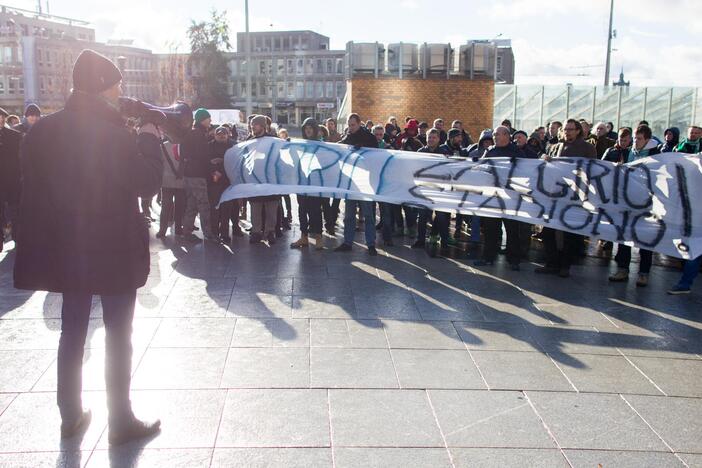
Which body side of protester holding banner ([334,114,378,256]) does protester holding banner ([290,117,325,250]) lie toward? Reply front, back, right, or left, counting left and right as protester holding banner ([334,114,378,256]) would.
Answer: right

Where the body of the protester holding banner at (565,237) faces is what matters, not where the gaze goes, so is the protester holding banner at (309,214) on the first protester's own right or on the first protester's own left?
on the first protester's own right

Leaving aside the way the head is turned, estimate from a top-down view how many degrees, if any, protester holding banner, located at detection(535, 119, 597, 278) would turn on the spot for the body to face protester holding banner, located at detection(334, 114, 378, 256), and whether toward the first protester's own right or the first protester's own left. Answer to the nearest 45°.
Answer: approximately 45° to the first protester's own right

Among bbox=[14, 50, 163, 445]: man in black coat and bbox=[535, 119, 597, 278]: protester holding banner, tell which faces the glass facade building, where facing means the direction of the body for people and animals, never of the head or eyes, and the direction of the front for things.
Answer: the man in black coat

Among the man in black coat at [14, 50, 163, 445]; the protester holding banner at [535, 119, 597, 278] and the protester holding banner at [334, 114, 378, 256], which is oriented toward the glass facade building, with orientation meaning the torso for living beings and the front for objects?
the man in black coat

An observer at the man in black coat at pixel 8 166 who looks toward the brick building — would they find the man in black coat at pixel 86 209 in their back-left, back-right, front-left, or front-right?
back-right

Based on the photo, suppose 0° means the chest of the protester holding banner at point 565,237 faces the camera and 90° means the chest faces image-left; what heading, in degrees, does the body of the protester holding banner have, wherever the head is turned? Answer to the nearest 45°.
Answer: approximately 45°

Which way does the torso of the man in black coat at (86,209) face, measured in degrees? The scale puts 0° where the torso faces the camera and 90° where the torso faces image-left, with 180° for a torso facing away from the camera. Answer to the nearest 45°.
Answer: approximately 225°

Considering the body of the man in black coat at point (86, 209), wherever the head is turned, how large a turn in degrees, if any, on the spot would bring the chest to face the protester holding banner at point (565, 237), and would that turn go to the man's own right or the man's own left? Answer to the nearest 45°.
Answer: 0° — they already face them
